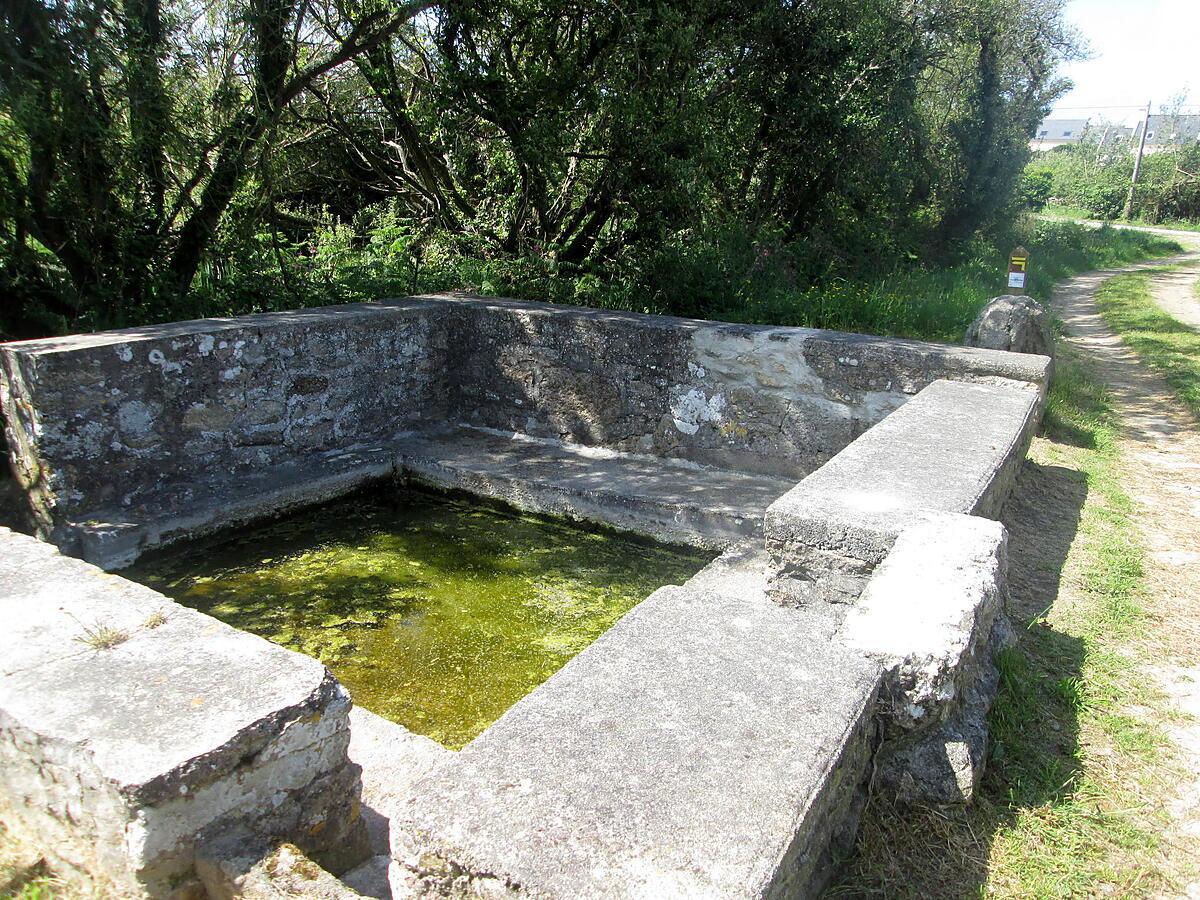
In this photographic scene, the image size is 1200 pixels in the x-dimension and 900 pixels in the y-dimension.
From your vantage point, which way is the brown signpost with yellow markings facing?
toward the camera

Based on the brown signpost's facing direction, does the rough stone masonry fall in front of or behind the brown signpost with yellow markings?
in front

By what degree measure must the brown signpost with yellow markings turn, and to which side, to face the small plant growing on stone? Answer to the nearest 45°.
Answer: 0° — it already faces it

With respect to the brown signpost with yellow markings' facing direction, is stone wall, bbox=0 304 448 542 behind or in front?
in front

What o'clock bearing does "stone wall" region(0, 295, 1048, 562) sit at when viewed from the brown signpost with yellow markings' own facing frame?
The stone wall is roughly at 1 o'clock from the brown signpost with yellow markings.
